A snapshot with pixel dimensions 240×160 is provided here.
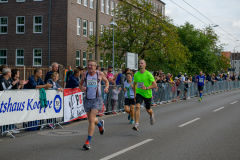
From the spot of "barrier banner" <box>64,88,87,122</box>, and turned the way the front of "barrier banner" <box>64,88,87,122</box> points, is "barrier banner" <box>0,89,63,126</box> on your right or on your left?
on your right

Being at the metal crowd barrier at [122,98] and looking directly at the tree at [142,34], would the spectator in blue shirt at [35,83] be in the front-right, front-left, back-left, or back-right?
back-left

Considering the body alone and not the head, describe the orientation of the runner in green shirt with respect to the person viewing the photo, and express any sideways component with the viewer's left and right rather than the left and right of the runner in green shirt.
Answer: facing the viewer and to the left of the viewer

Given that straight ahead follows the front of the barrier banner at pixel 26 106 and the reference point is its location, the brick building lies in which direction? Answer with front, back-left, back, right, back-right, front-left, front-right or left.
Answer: back-left

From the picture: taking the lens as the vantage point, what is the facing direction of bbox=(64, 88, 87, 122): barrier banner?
facing the viewer and to the right of the viewer

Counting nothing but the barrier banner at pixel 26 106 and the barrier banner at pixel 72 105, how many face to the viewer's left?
0

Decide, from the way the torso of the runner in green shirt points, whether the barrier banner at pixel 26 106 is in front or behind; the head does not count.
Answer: in front

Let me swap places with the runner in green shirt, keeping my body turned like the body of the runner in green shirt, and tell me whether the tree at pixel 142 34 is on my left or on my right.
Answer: on my right

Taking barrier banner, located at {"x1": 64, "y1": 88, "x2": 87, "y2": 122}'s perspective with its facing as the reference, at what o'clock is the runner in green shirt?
The runner in green shirt is roughly at 12 o'clock from the barrier banner.

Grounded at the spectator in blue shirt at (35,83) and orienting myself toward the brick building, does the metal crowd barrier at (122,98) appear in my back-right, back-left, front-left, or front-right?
front-right

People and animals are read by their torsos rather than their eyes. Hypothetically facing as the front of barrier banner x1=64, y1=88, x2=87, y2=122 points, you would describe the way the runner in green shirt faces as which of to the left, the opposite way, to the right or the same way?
to the right

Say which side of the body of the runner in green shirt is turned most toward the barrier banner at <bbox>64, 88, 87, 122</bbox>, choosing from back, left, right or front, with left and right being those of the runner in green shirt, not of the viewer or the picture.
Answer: right

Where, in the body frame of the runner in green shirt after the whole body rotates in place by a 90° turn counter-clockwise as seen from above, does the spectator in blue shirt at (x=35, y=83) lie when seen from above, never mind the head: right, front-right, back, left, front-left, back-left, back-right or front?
back-right
